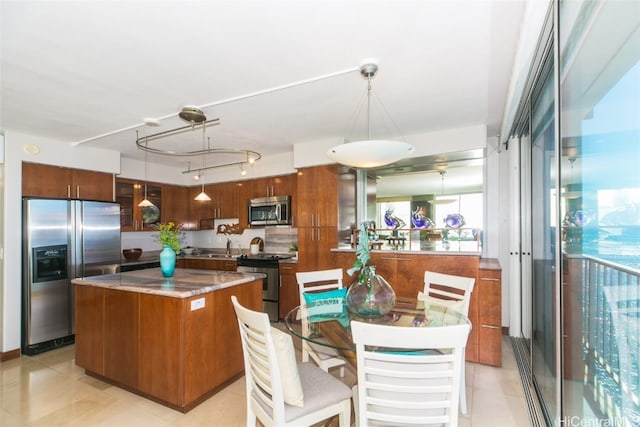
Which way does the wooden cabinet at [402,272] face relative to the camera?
toward the camera

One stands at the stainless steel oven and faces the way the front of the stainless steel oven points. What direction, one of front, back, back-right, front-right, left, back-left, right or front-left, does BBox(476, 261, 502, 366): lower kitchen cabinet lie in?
left

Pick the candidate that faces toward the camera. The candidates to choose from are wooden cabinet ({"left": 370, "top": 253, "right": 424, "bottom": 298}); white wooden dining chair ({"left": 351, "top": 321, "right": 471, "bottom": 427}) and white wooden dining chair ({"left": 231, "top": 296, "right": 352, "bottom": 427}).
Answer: the wooden cabinet

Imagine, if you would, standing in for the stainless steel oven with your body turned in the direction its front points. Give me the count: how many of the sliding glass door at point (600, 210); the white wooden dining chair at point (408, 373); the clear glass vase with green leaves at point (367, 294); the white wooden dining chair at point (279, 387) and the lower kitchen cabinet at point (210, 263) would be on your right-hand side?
1

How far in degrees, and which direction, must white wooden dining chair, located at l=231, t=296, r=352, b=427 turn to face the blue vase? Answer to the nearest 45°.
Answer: approximately 90° to its left

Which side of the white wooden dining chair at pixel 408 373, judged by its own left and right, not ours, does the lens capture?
back

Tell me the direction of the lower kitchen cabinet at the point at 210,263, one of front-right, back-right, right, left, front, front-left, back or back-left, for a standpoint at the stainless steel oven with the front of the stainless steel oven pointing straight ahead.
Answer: right

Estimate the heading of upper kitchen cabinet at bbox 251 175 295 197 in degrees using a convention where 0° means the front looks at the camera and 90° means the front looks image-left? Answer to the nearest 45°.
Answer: approximately 45°

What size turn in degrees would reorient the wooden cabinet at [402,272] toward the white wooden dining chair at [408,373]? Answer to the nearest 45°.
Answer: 0° — it already faces it

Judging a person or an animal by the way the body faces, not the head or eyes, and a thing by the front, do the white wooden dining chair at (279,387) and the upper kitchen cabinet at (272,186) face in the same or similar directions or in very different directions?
very different directions

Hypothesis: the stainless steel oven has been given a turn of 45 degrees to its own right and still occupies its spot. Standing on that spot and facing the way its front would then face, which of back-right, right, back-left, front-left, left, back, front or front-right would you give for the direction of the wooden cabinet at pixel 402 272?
back-left

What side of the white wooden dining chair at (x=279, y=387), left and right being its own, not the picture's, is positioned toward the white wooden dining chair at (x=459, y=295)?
front

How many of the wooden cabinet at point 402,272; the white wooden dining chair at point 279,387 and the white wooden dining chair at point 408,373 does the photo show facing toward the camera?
1

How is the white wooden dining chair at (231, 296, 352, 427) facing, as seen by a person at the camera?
facing away from the viewer and to the right of the viewer

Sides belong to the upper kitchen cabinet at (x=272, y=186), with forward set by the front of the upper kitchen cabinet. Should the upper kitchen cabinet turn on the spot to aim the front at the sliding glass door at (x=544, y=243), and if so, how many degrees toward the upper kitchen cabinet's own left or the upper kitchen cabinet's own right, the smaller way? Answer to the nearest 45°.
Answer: approximately 90° to the upper kitchen cabinet's own left

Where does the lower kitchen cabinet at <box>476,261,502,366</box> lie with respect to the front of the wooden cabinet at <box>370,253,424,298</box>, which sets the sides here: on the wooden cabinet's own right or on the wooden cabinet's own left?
on the wooden cabinet's own left
